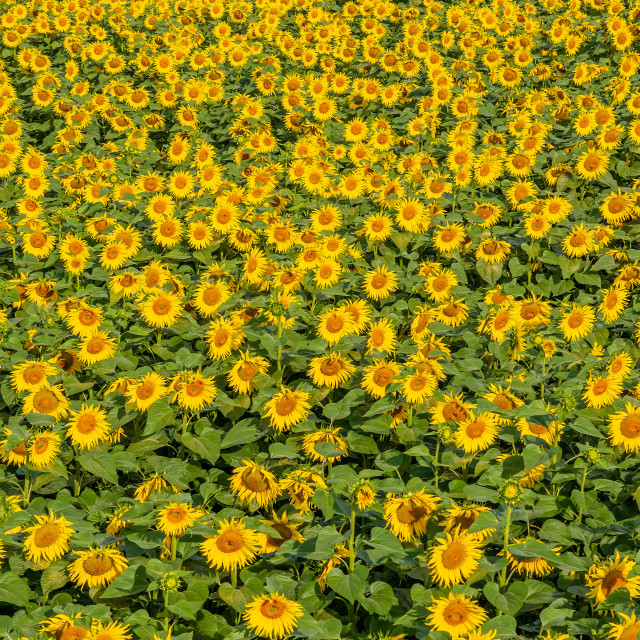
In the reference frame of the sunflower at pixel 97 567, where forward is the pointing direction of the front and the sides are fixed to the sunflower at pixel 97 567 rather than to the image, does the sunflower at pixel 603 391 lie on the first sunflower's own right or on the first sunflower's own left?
on the first sunflower's own left

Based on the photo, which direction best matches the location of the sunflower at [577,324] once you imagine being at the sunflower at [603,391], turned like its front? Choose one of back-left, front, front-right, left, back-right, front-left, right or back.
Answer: back

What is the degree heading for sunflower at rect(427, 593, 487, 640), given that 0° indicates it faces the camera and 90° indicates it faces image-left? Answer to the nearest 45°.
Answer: approximately 0°

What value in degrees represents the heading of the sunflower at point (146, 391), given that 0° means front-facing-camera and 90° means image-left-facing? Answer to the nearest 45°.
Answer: approximately 0°

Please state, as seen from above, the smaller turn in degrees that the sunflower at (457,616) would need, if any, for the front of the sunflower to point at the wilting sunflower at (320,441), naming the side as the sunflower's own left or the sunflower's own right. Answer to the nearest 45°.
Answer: approximately 135° to the sunflower's own right

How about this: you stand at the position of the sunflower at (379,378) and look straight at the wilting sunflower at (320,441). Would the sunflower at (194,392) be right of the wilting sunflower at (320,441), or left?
right
